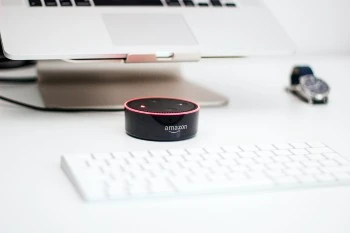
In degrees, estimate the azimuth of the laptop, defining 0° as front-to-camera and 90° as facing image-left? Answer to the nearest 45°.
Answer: approximately 0°

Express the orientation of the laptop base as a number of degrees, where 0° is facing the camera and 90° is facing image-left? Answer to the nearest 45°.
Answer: approximately 0°

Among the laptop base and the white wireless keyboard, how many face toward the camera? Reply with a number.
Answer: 2
